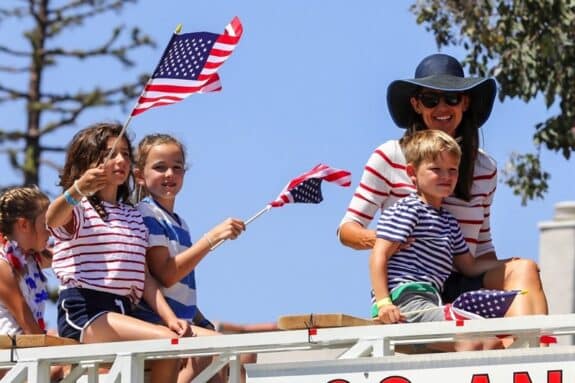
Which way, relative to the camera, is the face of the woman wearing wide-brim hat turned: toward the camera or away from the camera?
toward the camera

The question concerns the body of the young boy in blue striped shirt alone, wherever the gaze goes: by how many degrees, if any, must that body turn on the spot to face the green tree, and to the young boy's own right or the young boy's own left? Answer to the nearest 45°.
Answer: approximately 135° to the young boy's own left

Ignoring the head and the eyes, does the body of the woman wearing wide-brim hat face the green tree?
no

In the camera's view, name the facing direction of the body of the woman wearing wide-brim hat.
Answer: toward the camera
